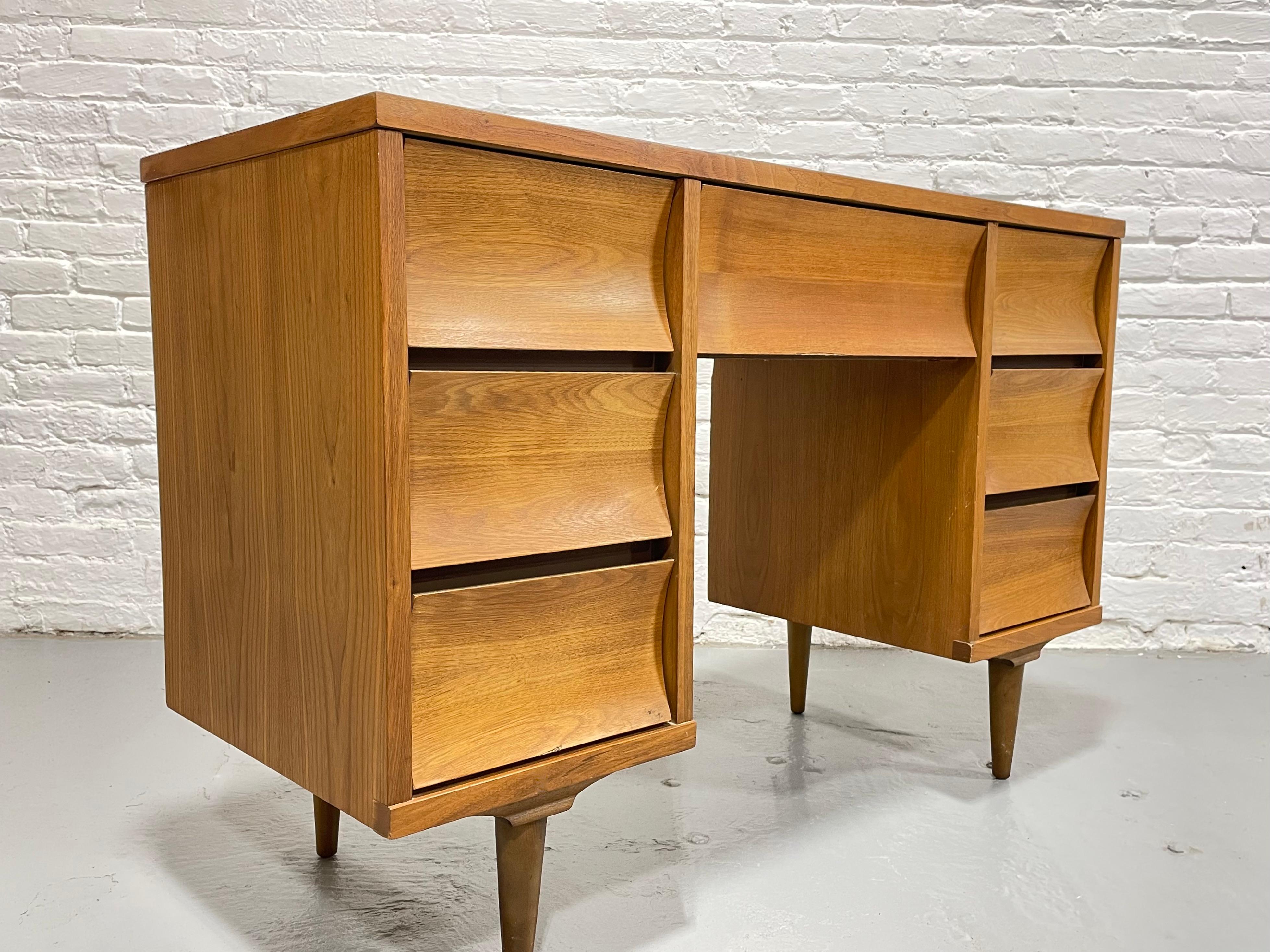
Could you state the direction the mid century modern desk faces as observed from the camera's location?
facing the viewer and to the right of the viewer
